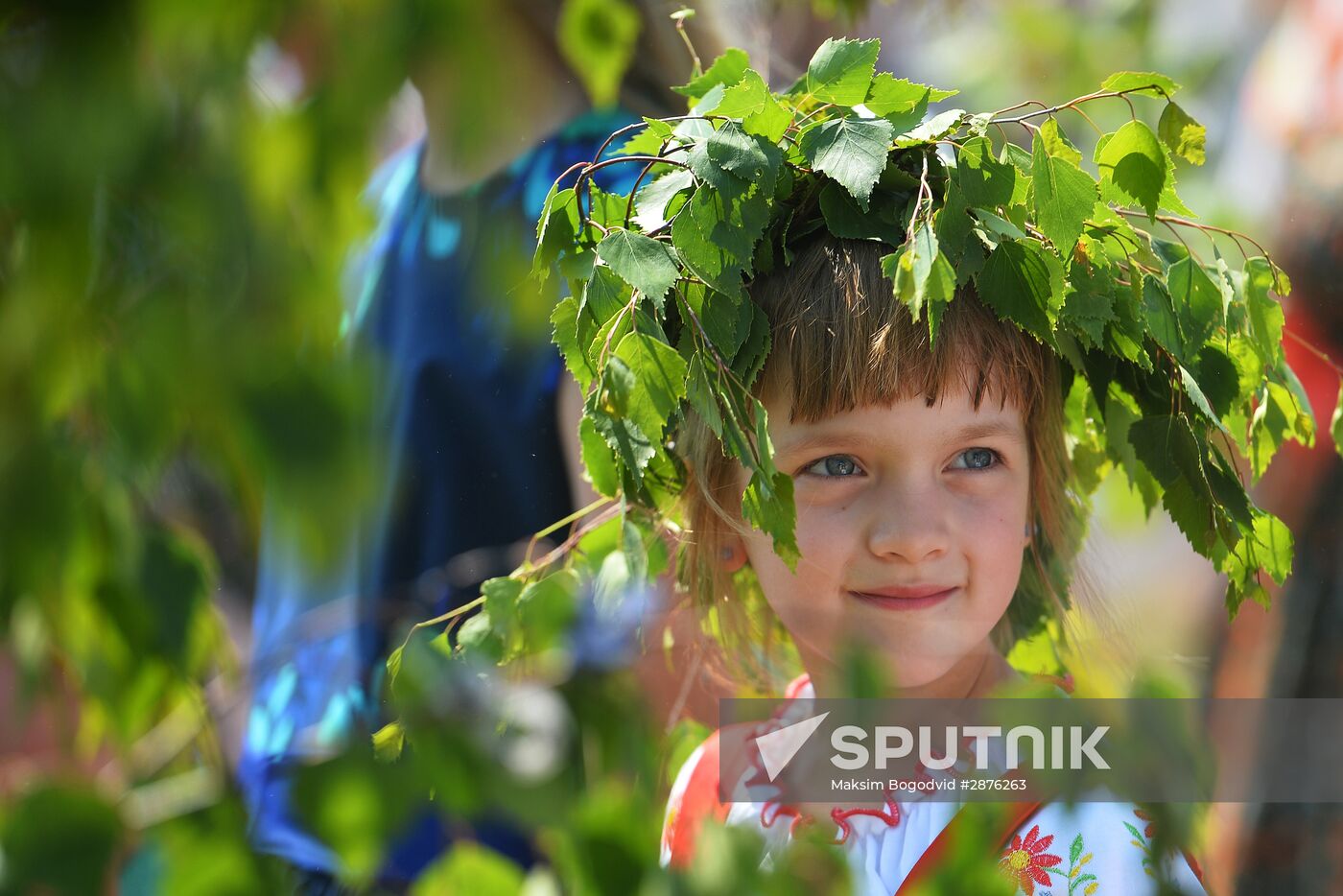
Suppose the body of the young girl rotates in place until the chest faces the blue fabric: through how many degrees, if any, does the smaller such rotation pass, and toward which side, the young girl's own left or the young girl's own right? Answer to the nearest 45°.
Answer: approximately 135° to the young girl's own right

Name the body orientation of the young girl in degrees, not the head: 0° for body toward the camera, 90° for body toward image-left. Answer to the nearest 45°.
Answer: approximately 0°

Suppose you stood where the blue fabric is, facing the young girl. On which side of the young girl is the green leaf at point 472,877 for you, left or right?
right

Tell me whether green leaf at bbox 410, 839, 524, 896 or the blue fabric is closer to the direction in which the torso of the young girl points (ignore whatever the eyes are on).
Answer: the green leaf

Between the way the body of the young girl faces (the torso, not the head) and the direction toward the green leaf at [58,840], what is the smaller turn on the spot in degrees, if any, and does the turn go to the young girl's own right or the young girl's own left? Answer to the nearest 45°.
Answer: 0° — they already face it
